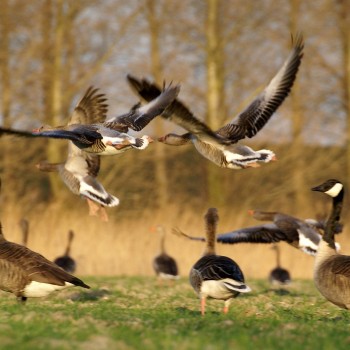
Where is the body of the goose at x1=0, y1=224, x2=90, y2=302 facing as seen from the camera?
to the viewer's left

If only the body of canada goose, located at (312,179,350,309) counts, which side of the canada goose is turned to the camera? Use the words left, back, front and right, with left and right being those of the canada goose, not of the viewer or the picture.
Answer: left

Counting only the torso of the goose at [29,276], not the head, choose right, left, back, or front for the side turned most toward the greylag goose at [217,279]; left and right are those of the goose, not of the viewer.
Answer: back

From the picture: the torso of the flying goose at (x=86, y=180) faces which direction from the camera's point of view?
to the viewer's left

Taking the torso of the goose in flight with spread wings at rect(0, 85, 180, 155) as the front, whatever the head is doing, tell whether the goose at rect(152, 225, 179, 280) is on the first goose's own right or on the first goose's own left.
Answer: on the first goose's own right

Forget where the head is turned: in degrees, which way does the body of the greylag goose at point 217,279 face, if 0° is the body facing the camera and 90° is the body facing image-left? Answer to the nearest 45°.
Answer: approximately 135°
